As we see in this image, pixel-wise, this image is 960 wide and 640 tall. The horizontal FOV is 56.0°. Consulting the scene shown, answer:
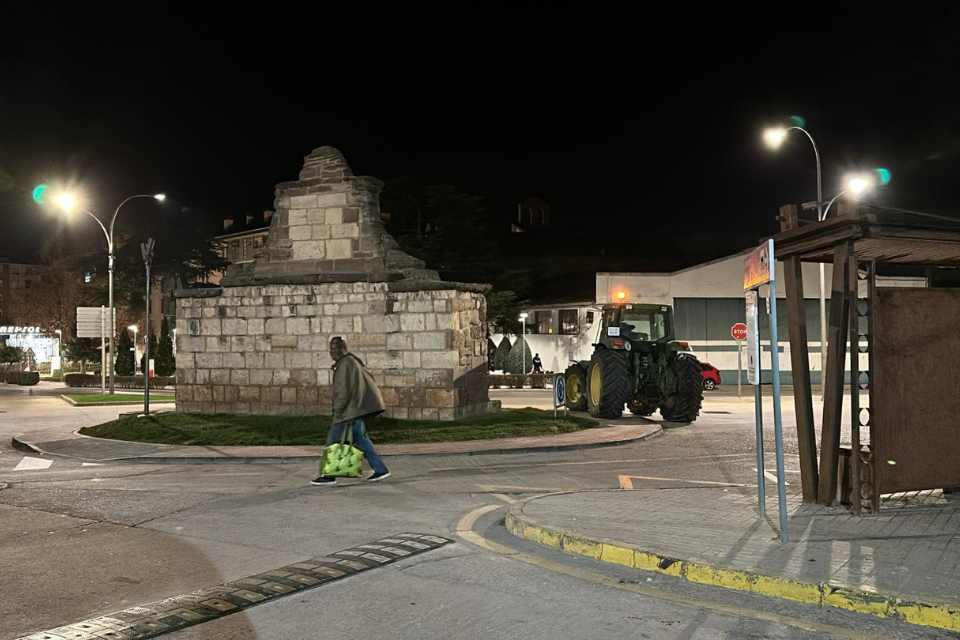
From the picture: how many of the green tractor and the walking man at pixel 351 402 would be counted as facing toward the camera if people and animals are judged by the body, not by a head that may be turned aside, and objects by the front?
0

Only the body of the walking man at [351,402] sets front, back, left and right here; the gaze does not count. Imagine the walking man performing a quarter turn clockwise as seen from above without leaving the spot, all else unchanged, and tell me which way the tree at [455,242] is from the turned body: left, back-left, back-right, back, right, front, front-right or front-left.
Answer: front

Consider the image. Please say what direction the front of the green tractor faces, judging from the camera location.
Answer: facing away from the viewer and to the left of the viewer

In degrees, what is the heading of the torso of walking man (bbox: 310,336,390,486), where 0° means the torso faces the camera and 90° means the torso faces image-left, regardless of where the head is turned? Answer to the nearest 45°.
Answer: approximately 90°

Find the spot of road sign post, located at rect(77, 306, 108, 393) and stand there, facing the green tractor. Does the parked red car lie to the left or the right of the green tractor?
left

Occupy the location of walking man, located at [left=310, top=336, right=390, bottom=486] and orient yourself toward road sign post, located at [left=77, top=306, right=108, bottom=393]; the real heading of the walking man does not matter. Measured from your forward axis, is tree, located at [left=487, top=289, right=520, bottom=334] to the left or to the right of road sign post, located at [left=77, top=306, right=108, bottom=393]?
right

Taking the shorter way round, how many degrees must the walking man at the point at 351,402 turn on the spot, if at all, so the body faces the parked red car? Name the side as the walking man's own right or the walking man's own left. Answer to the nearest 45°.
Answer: approximately 135° to the walking man's own right
